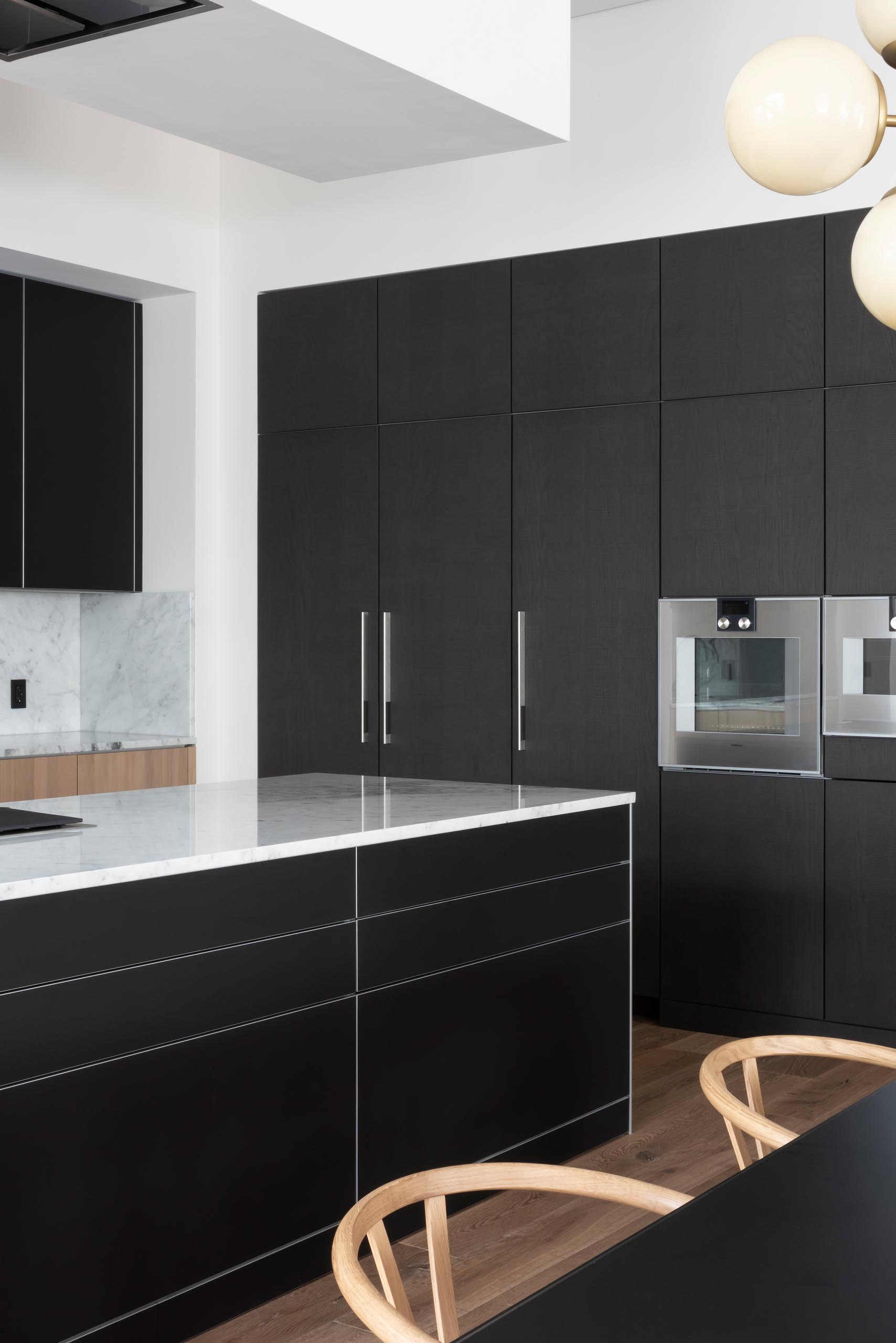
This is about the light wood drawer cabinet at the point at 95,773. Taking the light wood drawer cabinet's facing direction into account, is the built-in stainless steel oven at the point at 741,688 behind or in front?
in front

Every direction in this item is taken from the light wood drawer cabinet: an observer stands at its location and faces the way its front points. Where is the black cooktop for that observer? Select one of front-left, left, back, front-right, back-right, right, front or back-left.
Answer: front-right

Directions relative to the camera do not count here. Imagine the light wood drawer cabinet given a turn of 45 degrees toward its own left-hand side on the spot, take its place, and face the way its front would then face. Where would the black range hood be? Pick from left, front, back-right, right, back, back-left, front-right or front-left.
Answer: right

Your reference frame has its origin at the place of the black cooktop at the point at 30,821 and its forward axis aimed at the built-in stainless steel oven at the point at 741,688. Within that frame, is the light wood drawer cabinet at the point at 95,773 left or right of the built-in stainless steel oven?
left
